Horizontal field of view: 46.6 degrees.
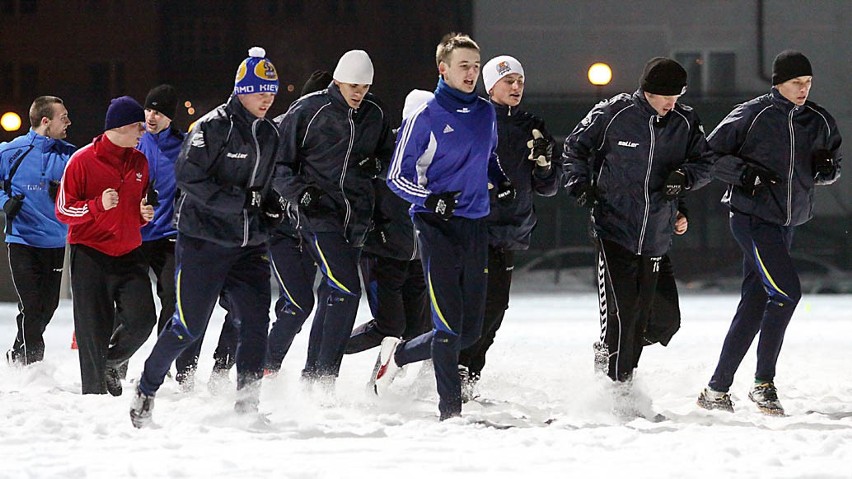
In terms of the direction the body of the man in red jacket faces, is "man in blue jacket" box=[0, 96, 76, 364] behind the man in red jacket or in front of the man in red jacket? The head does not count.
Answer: behind

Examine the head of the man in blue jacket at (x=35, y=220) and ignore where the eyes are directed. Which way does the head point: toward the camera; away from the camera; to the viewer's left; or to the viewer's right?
to the viewer's right

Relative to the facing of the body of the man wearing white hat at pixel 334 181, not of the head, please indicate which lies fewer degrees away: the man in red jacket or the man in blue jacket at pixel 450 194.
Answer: the man in blue jacket

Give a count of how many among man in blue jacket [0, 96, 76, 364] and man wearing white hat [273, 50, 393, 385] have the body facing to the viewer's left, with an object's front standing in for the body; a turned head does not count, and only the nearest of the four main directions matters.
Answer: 0

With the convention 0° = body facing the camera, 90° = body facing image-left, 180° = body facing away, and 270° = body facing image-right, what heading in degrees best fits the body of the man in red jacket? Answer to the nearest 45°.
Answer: approximately 315°

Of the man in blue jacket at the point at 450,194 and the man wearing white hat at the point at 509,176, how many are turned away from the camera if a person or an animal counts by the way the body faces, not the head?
0

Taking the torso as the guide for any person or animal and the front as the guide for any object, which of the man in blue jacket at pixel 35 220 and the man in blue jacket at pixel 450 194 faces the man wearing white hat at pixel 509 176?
the man in blue jacket at pixel 35 220

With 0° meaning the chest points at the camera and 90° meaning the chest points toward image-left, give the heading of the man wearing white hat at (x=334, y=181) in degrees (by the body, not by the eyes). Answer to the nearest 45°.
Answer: approximately 315°

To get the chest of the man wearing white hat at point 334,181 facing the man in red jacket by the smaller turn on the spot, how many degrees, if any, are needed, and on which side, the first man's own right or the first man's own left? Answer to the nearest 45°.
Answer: approximately 135° to the first man's own right

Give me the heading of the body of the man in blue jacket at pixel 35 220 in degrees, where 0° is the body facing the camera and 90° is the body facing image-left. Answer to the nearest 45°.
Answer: approximately 315°
